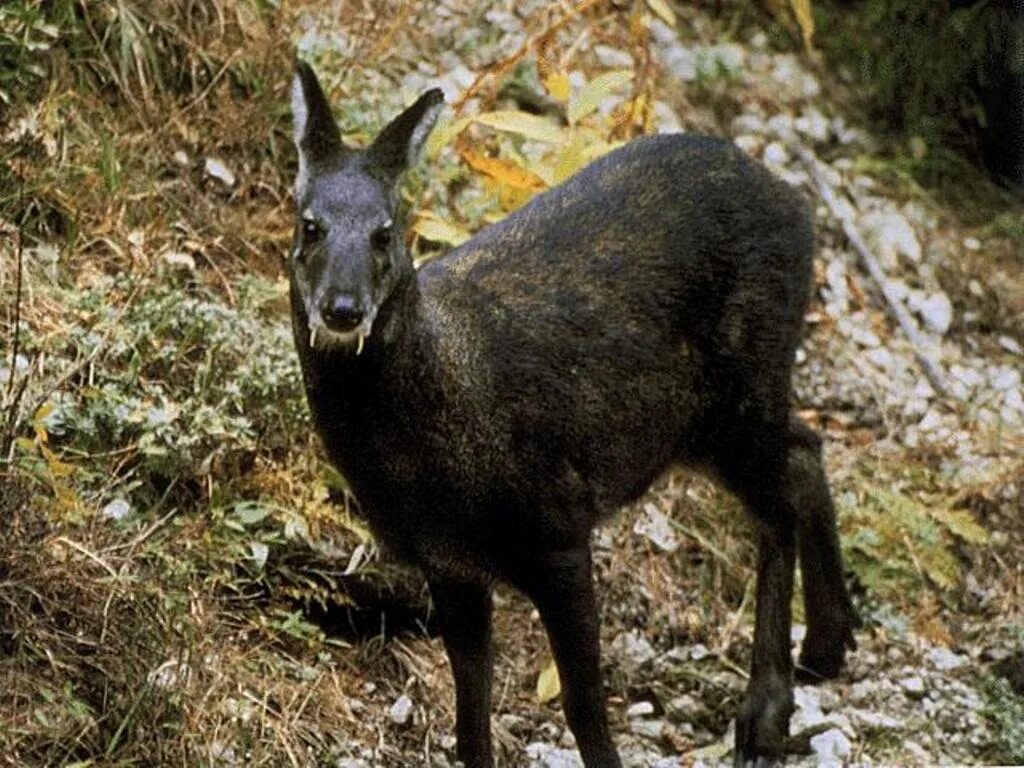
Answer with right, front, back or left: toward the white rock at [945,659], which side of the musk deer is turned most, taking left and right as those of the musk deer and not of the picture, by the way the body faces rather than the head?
back

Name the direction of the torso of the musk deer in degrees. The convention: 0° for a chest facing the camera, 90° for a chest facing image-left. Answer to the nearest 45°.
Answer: approximately 45°

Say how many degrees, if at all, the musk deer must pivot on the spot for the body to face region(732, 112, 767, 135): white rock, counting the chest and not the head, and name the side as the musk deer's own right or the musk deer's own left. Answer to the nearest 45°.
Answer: approximately 135° to the musk deer's own right

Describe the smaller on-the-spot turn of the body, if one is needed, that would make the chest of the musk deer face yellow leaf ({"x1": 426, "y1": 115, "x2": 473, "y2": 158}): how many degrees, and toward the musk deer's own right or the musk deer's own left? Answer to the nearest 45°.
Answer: approximately 90° to the musk deer's own right

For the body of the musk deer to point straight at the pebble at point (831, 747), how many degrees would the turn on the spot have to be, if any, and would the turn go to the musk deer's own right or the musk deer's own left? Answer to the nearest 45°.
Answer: approximately 135° to the musk deer's own left

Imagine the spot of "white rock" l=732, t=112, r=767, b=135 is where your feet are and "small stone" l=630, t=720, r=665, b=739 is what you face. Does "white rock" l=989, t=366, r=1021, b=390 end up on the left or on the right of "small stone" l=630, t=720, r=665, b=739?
left

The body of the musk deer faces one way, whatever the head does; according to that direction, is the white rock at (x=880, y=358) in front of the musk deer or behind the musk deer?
behind

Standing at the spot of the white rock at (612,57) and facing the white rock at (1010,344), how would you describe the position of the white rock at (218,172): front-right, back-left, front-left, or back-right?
back-right

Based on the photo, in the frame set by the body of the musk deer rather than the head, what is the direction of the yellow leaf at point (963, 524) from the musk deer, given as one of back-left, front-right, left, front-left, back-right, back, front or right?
back

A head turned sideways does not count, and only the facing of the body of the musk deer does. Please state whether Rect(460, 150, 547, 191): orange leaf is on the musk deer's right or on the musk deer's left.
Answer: on the musk deer's right

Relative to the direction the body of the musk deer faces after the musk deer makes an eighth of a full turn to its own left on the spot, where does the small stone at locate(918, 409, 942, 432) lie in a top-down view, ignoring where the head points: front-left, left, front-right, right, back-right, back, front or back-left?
back-left

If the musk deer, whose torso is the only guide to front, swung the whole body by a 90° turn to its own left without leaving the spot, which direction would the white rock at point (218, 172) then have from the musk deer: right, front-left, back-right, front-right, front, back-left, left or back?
back

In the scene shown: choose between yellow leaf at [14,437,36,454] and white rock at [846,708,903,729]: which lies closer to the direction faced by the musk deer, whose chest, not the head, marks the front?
the yellow leaf

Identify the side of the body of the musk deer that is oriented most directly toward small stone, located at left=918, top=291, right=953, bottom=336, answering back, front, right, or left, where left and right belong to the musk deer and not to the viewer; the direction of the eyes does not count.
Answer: back

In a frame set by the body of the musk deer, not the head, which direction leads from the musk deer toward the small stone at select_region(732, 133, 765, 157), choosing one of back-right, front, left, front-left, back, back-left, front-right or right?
back-right
